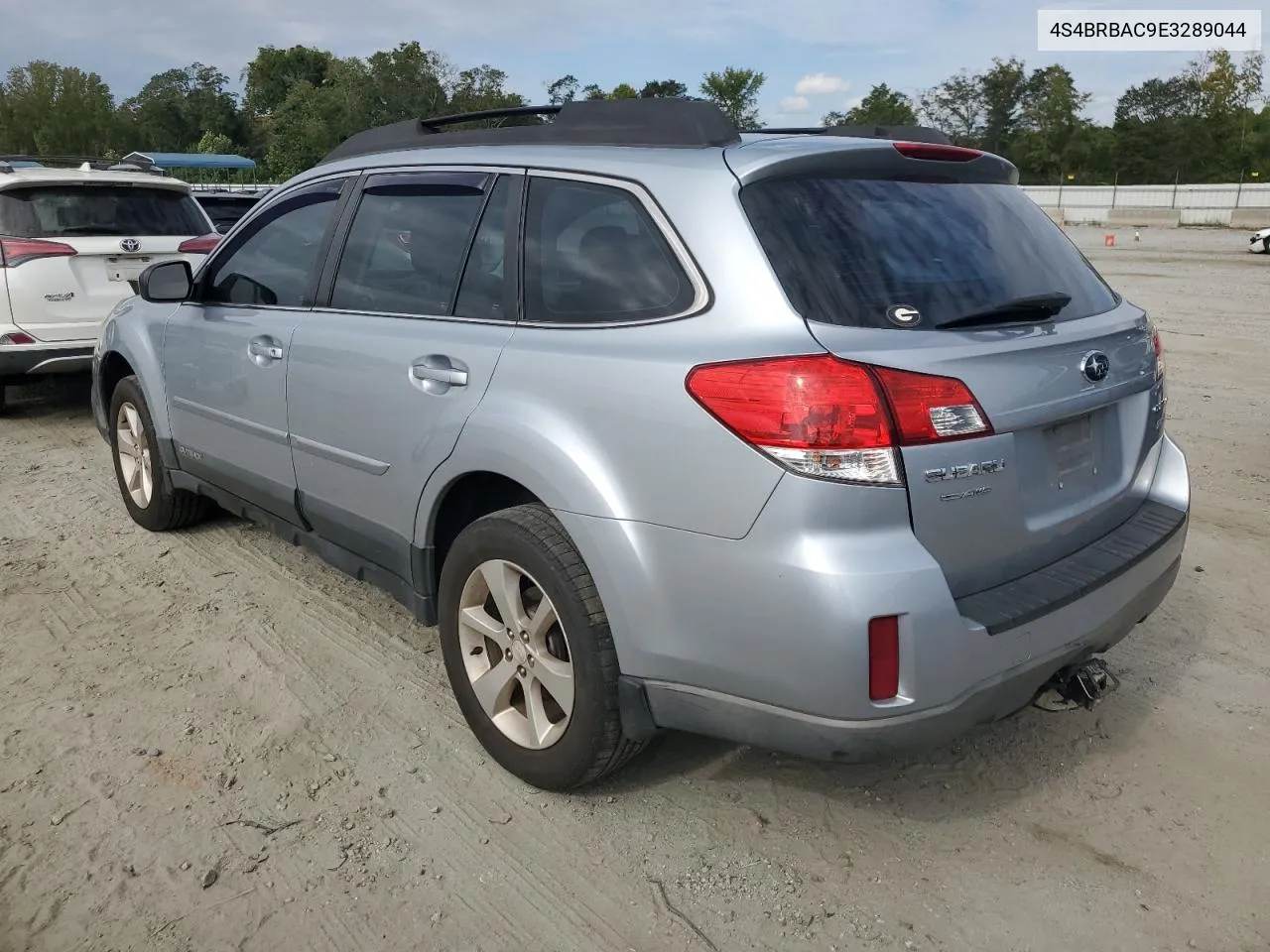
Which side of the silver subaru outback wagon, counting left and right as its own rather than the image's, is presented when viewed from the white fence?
right

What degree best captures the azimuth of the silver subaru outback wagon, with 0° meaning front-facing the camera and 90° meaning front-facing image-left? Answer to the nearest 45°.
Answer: approximately 135°

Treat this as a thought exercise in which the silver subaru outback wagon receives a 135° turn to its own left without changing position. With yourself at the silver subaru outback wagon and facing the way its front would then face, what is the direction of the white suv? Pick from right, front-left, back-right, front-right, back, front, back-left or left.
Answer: back-right
